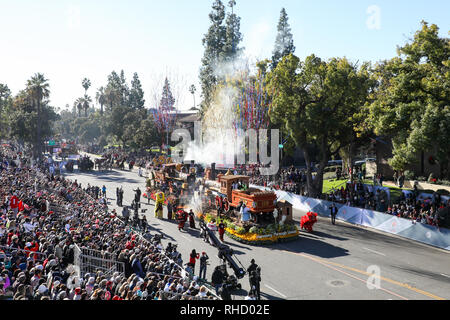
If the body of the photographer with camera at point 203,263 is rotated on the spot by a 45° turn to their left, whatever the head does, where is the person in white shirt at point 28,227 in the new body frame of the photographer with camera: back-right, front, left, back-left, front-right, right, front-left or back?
left

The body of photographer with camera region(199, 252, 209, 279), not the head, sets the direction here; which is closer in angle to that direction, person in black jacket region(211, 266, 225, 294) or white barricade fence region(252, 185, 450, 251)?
the white barricade fence

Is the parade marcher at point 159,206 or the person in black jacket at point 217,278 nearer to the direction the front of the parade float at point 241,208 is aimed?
the person in black jacket

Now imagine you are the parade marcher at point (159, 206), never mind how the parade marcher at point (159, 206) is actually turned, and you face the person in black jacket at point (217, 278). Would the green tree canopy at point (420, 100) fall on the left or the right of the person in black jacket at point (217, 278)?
left

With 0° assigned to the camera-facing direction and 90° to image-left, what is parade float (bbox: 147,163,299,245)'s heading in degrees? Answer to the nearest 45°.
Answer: approximately 315°

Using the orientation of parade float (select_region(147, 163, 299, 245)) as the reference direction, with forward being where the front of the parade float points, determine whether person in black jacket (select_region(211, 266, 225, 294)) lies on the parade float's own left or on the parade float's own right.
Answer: on the parade float's own right

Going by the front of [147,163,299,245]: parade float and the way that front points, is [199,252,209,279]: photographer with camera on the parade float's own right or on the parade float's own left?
on the parade float's own right

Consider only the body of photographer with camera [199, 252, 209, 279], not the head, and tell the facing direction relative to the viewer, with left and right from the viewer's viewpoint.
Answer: facing away from the viewer and to the right of the viewer

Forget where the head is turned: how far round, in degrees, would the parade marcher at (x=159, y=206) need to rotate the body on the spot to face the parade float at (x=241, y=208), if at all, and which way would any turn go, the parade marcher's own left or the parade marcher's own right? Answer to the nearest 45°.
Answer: approximately 90° to the parade marcher's own left

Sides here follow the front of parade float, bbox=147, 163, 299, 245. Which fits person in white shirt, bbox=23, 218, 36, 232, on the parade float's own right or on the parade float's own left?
on the parade float's own right

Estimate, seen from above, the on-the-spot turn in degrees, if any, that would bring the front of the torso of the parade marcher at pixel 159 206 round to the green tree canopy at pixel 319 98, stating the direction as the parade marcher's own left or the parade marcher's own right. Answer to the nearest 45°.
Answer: approximately 135° to the parade marcher's own left
